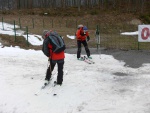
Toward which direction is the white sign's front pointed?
toward the camera

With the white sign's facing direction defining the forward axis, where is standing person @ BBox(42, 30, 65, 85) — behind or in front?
in front
